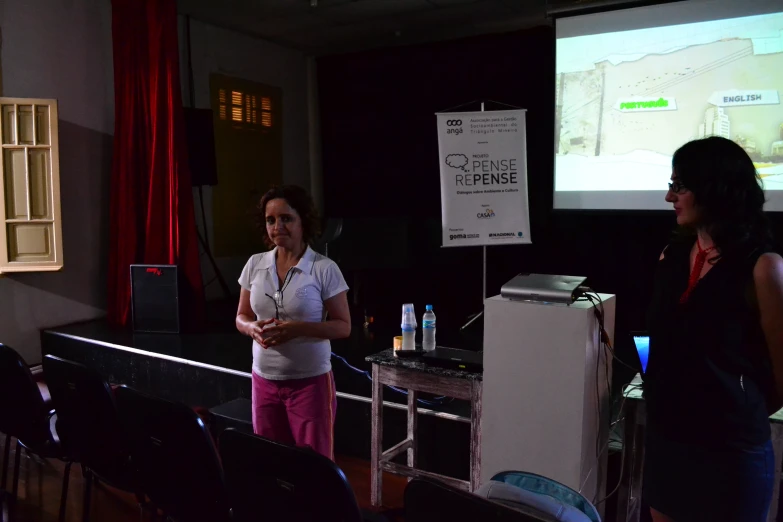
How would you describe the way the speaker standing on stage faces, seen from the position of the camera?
facing the viewer

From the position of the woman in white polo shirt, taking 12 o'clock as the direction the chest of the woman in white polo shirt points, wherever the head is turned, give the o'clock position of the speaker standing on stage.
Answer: The speaker standing on stage is roughly at 4 o'clock from the woman in white polo shirt.

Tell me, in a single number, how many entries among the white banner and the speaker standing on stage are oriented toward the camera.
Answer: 2

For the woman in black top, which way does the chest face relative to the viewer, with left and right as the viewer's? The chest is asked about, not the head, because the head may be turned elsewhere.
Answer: facing the viewer and to the left of the viewer

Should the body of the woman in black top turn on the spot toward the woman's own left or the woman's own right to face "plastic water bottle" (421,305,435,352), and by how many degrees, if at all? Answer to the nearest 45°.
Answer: approximately 90° to the woman's own right

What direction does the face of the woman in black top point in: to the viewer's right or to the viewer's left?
to the viewer's left

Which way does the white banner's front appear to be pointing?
toward the camera

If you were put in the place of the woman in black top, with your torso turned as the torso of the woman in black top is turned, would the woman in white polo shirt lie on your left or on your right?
on your right
